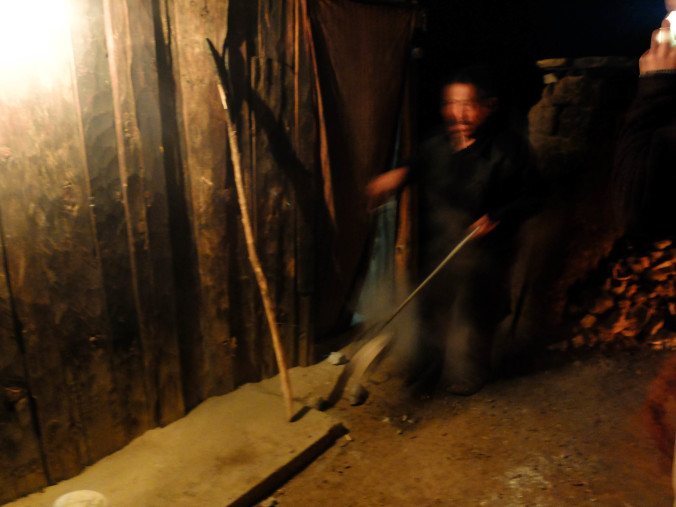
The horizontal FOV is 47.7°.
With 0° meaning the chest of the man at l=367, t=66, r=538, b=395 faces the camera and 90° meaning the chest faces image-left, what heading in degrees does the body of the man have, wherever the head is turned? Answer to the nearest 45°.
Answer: approximately 45°

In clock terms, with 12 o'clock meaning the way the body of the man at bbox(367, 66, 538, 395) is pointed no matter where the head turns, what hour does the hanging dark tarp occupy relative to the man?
The hanging dark tarp is roughly at 2 o'clock from the man.

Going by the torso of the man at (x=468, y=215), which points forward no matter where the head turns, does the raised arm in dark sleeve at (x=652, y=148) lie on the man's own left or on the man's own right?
on the man's own left

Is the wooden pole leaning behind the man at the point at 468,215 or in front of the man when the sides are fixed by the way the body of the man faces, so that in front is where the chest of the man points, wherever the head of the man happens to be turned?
in front

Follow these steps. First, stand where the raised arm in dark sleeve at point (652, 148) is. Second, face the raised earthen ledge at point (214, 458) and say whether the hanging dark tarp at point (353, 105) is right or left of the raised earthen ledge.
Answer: right
